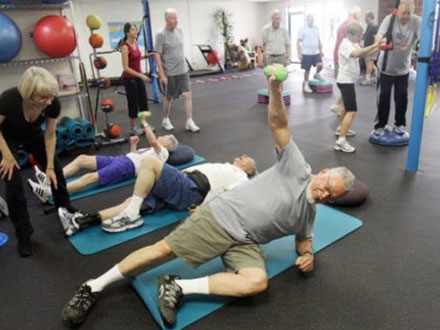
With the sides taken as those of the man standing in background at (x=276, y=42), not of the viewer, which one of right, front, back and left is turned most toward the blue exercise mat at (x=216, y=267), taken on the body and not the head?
front

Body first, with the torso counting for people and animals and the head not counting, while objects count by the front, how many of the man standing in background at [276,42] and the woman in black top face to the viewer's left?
0

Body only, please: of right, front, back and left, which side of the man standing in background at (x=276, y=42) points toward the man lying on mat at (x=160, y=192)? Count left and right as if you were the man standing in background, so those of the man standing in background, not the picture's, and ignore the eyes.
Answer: front

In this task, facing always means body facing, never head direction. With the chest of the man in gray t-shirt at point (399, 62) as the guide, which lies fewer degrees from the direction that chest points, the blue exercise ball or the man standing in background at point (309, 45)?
the blue exercise ball

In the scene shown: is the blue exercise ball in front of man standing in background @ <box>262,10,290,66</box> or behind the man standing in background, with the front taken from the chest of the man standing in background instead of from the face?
in front

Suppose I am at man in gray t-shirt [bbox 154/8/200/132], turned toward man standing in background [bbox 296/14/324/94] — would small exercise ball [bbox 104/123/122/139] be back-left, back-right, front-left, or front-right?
back-left

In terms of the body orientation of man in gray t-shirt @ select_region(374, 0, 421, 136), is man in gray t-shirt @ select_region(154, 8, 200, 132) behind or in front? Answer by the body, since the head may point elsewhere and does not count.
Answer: in front

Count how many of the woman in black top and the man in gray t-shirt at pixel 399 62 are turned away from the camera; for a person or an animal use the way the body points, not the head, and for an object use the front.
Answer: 0

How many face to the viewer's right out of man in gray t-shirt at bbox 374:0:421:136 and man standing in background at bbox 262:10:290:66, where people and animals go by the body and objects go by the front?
0

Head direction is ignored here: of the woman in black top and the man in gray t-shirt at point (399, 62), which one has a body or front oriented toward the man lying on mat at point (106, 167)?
the man in gray t-shirt
